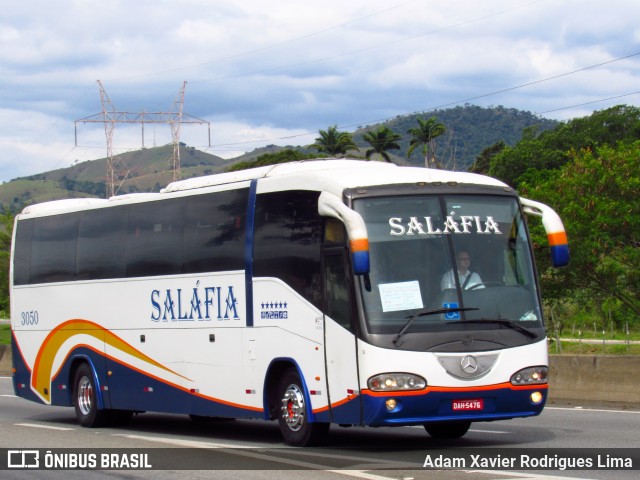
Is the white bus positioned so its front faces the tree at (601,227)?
no
